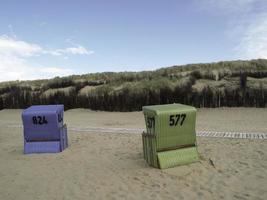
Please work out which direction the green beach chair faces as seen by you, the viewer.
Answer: facing away from the viewer and to the left of the viewer
